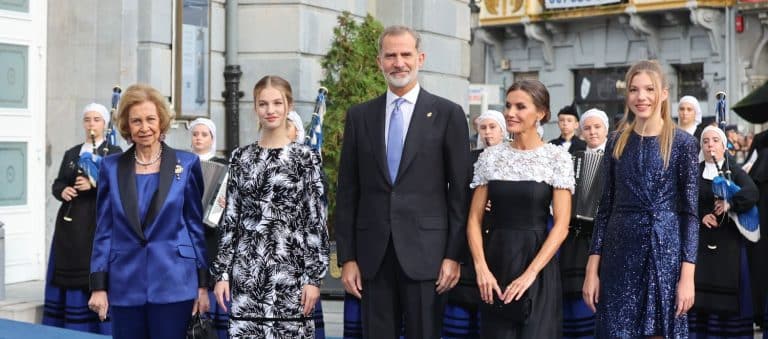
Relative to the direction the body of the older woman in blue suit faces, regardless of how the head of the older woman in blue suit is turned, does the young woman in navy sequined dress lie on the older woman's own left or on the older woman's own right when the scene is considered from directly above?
on the older woman's own left

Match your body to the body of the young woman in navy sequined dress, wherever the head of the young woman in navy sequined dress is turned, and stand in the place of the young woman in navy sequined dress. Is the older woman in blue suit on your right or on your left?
on your right

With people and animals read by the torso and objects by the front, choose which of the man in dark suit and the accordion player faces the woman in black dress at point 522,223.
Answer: the accordion player

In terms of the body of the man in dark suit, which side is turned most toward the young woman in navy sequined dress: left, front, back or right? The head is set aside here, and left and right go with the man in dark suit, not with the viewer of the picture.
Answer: left

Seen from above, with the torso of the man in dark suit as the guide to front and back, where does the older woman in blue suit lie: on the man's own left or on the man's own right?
on the man's own right

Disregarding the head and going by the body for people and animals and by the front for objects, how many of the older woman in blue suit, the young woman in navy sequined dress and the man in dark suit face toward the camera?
3

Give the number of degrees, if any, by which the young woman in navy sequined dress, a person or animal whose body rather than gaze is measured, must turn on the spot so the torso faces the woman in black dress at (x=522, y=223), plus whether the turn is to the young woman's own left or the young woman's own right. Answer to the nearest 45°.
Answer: approximately 90° to the young woman's own right

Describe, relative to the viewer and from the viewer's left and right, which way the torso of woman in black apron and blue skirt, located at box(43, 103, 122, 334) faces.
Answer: facing the viewer

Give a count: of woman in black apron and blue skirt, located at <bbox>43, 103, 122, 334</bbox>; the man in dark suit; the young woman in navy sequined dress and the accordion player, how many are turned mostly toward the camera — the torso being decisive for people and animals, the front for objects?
4

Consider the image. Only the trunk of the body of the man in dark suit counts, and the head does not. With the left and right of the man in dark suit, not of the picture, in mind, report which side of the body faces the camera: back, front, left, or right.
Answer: front
